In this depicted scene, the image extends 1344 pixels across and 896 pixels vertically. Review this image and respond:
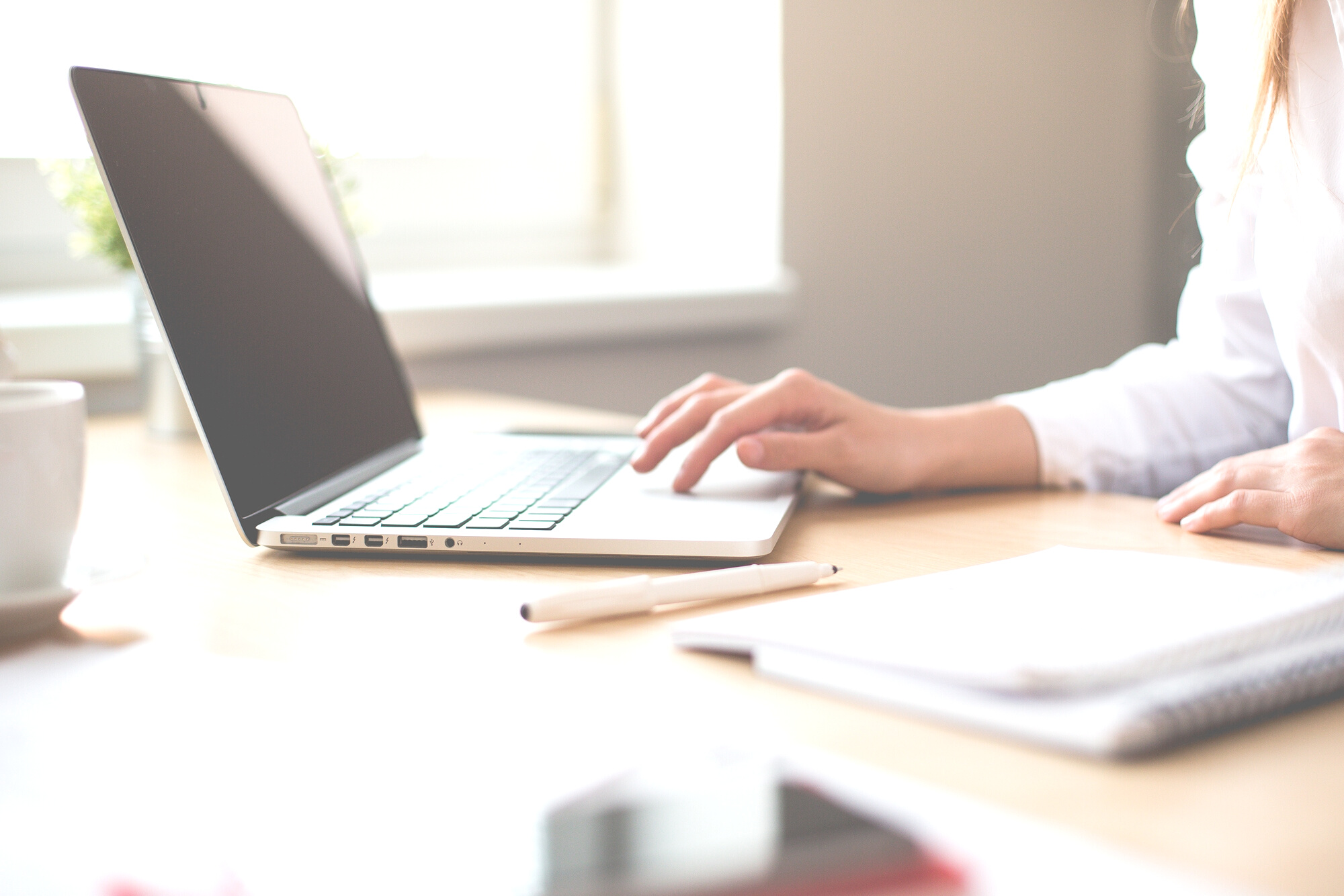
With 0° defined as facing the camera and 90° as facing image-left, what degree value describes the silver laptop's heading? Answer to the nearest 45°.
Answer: approximately 270°
